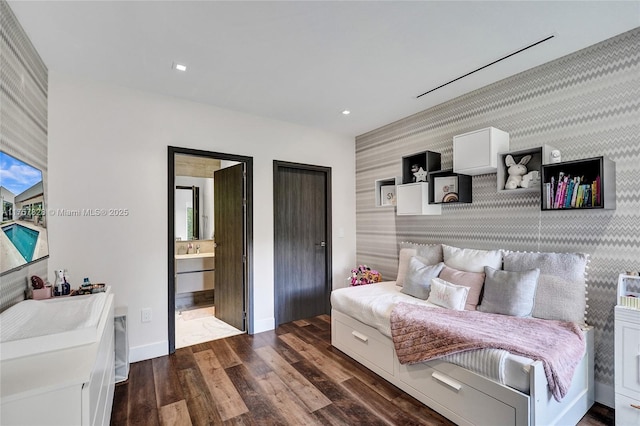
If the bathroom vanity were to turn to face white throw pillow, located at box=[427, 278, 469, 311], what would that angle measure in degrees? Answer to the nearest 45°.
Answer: approximately 45° to its left

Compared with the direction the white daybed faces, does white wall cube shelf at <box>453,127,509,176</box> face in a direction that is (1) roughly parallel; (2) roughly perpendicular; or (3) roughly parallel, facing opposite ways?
roughly parallel

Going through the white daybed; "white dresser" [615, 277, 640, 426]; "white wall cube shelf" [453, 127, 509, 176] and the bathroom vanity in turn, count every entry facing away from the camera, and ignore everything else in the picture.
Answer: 0

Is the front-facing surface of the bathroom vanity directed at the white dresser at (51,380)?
yes

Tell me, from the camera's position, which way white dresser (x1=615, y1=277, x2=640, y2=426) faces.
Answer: facing the viewer and to the left of the viewer

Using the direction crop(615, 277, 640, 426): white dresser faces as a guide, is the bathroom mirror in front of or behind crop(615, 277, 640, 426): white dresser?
in front

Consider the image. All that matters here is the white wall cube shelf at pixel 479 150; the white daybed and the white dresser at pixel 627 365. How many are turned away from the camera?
0

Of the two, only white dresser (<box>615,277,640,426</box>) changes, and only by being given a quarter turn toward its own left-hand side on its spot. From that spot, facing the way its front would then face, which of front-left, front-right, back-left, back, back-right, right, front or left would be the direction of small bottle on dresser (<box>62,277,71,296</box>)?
right

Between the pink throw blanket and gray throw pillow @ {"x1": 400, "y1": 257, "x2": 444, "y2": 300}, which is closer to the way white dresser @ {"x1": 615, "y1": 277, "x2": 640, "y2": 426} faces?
the pink throw blanket

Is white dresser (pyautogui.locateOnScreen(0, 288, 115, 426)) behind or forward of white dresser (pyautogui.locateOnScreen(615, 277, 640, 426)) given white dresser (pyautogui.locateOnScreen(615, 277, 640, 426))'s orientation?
forward

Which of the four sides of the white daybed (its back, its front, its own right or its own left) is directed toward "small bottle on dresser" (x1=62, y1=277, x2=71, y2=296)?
front

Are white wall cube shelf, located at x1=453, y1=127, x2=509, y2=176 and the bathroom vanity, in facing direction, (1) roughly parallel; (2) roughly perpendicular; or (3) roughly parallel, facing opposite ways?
roughly perpendicular

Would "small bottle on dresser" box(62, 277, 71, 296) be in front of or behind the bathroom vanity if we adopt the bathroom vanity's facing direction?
in front

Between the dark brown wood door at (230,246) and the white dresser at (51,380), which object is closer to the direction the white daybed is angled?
the white dresser

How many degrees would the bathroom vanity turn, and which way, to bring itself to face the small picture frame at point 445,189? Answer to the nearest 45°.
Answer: approximately 45° to its left

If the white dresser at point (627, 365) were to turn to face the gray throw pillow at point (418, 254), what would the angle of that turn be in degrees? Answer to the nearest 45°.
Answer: approximately 45° to its right

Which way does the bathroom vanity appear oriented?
toward the camera

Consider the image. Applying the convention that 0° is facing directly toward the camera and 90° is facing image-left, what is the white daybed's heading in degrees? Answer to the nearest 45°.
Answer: approximately 45°
